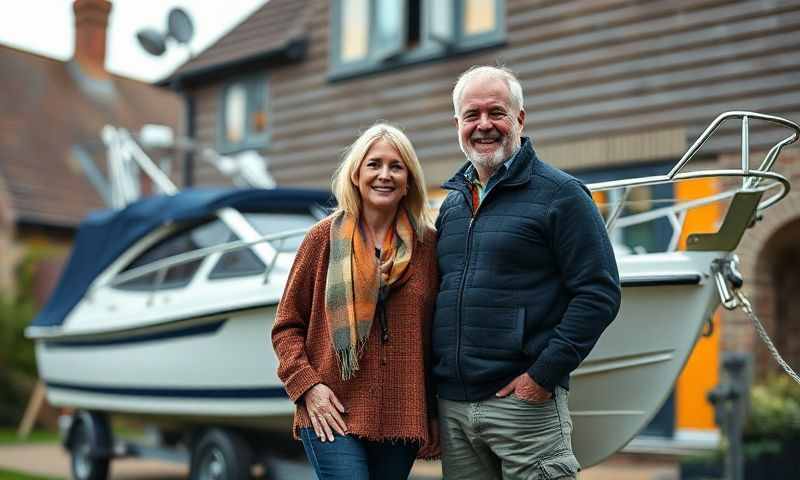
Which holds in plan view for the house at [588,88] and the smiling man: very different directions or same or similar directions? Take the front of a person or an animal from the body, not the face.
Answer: same or similar directions

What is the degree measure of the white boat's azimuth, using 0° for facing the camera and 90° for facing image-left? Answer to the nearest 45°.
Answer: approximately 315°

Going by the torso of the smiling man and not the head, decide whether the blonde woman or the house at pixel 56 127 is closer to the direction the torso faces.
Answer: the blonde woman

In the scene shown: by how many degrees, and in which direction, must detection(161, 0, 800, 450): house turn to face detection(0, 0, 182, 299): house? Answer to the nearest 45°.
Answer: approximately 90° to its right

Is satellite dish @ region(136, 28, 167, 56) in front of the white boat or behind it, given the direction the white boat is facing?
behind

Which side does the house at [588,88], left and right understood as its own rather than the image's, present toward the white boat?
front

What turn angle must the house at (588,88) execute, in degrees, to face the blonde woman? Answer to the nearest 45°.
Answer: approximately 45° to its left

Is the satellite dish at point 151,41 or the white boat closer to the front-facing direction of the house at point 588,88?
the white boat

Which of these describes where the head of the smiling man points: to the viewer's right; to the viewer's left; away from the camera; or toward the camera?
toward the camera

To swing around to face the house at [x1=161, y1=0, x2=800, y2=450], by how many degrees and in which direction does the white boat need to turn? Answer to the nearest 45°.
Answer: approximately 90° to its left

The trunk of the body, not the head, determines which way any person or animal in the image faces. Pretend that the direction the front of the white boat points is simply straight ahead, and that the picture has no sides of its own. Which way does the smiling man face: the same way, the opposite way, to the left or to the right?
to the right

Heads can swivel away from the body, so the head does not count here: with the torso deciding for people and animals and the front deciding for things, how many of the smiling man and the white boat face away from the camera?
0

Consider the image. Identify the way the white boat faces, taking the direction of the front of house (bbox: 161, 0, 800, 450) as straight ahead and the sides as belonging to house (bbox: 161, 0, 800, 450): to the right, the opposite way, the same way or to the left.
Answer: to the left

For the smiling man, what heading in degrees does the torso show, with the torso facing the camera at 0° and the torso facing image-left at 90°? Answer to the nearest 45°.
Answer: approximately 45°

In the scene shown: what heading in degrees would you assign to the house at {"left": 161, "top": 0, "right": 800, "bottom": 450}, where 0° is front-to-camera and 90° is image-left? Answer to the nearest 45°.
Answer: approximately 45°

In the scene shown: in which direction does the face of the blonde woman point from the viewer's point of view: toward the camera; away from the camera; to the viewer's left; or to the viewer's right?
toward the camera

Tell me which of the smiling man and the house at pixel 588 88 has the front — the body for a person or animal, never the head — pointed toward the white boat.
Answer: the house
